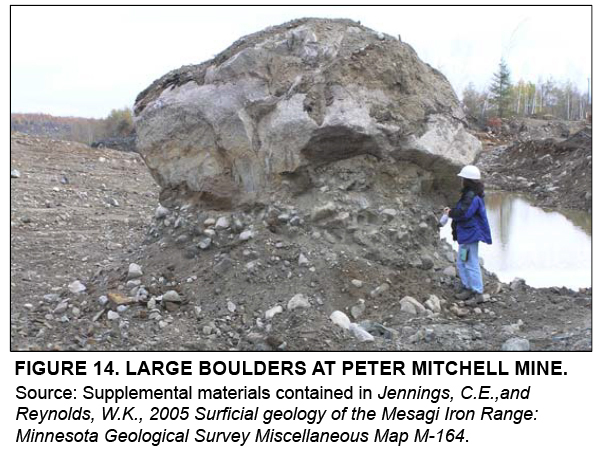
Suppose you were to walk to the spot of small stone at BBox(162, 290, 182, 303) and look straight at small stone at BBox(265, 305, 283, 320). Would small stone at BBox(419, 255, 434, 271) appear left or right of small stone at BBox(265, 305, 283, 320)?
left

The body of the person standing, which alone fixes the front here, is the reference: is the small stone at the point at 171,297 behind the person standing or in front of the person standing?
in front

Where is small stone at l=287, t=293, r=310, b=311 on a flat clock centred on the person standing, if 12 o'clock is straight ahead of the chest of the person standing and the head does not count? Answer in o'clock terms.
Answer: The small stone is roughly at 11 o'clock from the person standing.

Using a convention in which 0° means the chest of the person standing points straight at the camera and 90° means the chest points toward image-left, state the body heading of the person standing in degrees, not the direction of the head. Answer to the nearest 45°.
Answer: approximately 90°

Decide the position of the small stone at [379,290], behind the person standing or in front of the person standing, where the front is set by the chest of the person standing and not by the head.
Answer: in front

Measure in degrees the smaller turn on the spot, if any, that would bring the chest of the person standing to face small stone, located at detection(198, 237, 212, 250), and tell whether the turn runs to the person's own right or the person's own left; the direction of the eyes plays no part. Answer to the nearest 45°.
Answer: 0° — they already face it

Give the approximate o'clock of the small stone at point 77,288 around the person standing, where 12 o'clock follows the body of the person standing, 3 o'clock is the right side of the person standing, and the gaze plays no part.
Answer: The small stone is roughly at 12 o'clock from the person standing.

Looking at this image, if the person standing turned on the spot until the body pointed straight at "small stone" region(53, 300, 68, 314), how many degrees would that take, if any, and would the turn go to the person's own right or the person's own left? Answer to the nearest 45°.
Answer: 0° — they already face it

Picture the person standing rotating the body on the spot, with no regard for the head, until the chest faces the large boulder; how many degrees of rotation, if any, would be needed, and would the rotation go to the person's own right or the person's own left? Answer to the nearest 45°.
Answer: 0° — they already face it
